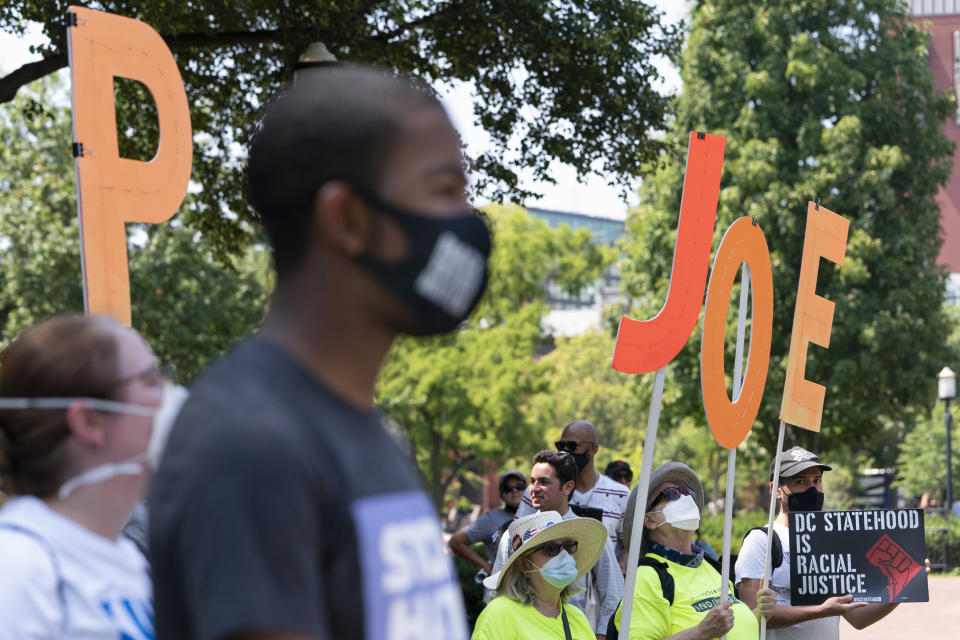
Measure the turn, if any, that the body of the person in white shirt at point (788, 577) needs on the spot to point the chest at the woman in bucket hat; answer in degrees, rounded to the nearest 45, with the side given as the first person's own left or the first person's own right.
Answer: approximately 45° to the first person's own right

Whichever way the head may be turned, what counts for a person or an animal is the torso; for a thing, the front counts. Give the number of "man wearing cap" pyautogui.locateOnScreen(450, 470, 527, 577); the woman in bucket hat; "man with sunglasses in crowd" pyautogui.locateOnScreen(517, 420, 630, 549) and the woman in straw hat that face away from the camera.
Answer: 0

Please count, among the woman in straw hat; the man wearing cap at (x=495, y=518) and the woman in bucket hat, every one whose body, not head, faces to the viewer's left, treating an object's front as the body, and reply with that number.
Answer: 0

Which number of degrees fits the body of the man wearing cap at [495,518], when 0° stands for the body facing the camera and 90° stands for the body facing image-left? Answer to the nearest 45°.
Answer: approximately 315°

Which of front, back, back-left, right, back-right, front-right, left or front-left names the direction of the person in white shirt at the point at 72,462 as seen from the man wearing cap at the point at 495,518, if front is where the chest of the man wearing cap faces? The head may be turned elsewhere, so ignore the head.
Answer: front-right

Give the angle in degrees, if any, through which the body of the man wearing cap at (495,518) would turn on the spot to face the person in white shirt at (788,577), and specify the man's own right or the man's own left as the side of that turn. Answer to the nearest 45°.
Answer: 0° — they already face them

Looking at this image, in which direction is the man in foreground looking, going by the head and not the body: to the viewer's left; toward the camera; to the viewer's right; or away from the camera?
to the viewer's right

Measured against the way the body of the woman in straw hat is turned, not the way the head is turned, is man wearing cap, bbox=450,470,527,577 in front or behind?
behind

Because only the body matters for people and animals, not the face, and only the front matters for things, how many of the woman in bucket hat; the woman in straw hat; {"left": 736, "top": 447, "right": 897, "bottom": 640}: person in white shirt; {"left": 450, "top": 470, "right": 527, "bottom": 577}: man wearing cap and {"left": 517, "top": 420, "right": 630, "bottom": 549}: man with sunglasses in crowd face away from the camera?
0

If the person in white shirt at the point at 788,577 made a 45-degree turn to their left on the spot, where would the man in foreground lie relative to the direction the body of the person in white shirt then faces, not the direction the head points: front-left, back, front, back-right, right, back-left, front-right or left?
right

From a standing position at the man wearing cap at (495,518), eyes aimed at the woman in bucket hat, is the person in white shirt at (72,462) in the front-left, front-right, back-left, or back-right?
front-right

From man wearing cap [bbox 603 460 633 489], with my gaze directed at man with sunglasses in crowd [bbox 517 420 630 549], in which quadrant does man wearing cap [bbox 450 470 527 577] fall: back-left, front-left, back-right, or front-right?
front-right

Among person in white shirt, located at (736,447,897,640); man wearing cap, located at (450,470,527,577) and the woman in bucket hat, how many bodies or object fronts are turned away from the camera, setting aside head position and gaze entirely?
0

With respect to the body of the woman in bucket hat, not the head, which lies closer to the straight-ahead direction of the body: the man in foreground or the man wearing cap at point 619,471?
the man in foreground
